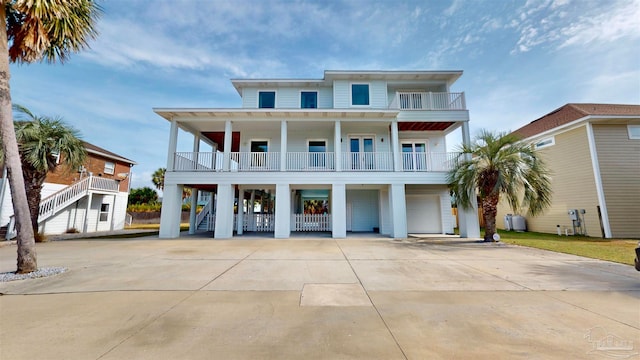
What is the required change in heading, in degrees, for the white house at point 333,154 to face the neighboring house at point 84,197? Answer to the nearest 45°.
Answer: approximately 90° to its right

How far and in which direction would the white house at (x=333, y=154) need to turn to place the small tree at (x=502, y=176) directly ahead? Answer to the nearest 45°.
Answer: approximately 45° to its left

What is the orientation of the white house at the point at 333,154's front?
toward the camera

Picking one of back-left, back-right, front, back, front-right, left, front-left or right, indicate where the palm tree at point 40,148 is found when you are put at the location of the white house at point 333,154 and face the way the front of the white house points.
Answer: right

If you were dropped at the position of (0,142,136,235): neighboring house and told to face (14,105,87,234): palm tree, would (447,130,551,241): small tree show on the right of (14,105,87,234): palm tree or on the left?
left

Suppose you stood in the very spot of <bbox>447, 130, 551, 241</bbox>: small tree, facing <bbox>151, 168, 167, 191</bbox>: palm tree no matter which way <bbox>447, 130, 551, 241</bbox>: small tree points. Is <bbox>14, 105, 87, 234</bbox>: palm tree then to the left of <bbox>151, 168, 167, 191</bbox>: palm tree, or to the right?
left

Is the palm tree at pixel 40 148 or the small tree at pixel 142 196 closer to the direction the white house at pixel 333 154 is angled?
the palm tree

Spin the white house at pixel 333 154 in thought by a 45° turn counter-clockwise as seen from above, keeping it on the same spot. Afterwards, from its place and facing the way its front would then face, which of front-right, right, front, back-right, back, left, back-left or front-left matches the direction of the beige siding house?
front-left

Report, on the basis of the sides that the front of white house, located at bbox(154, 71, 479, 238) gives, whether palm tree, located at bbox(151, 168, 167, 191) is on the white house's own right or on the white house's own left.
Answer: on the white house's own right

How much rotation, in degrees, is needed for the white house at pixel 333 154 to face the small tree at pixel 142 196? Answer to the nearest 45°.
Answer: approximately 135° to its right
